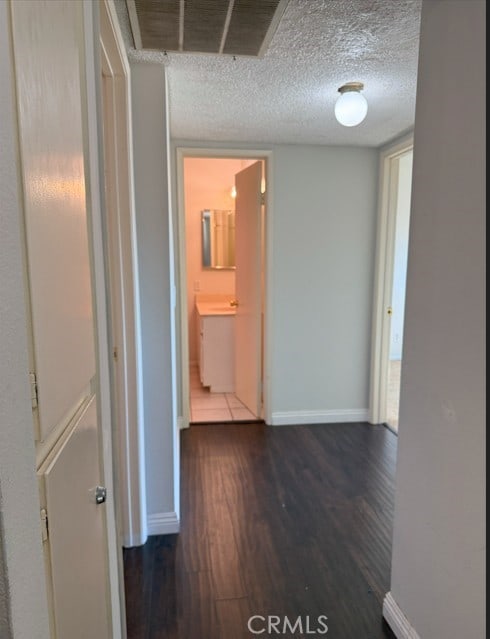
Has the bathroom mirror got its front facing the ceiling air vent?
yes

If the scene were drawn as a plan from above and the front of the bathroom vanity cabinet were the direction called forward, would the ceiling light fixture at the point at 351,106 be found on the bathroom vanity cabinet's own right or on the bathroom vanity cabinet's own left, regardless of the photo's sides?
on the bathroom vanity cabinet's own left

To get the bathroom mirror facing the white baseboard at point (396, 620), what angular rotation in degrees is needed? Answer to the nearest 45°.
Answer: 0° — it already faces it
